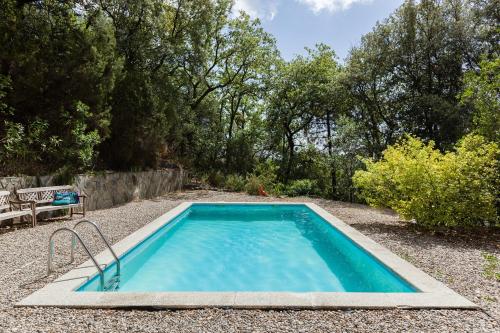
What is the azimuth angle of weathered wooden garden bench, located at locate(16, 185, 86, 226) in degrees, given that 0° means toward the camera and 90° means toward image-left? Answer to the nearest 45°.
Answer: approximately 315°

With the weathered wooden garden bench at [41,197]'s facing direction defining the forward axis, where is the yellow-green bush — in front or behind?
in front

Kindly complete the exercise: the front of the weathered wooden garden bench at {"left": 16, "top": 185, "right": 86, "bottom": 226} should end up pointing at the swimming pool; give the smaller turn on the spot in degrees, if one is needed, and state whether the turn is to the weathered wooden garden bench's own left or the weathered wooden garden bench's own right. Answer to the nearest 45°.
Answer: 0° — it already faces it

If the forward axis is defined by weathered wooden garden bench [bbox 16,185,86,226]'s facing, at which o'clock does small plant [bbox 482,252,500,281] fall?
The small plant is roughly at 12 o'clock from the weathered wooden garden bench.

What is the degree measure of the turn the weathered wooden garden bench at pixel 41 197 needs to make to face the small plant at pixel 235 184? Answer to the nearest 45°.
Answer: approximately 90° to its left

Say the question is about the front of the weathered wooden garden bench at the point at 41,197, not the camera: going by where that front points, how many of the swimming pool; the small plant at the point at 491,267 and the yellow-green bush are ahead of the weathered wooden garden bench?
3
